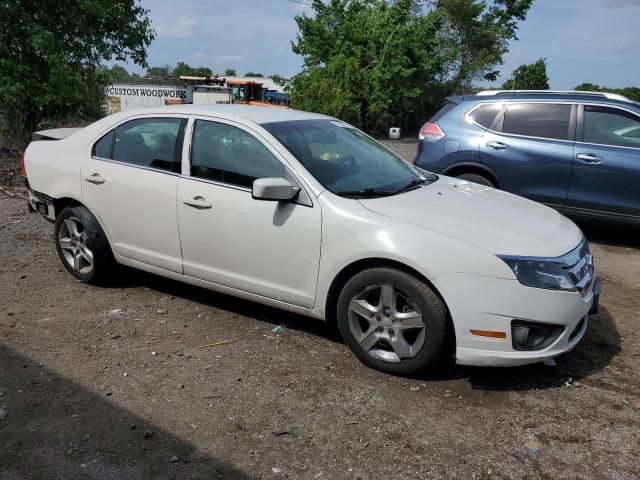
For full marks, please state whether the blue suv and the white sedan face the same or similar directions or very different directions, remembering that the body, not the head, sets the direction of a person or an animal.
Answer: same or similar directions

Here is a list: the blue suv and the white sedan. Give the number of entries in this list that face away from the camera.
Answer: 0

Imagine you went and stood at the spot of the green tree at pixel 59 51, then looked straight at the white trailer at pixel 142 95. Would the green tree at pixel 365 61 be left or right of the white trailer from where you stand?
right

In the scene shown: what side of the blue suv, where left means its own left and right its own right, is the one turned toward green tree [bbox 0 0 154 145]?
back

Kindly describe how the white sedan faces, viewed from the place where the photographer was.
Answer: facing the viewer and to the right of the viewer

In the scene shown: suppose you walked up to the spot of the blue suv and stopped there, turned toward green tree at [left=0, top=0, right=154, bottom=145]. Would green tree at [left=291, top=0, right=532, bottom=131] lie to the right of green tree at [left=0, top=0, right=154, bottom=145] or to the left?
right

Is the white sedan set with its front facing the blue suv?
no

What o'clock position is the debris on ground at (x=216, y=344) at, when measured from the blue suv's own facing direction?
The debris on ground is roughly at 4 o'clock from the blue suv.

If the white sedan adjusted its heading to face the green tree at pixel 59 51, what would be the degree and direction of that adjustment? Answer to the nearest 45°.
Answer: approximately 180°

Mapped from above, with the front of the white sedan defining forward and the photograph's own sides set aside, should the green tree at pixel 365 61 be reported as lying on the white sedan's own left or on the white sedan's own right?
on the white sedan's own left

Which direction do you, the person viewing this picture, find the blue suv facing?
facing to the right of the viewer

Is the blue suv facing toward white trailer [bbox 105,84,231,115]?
no
